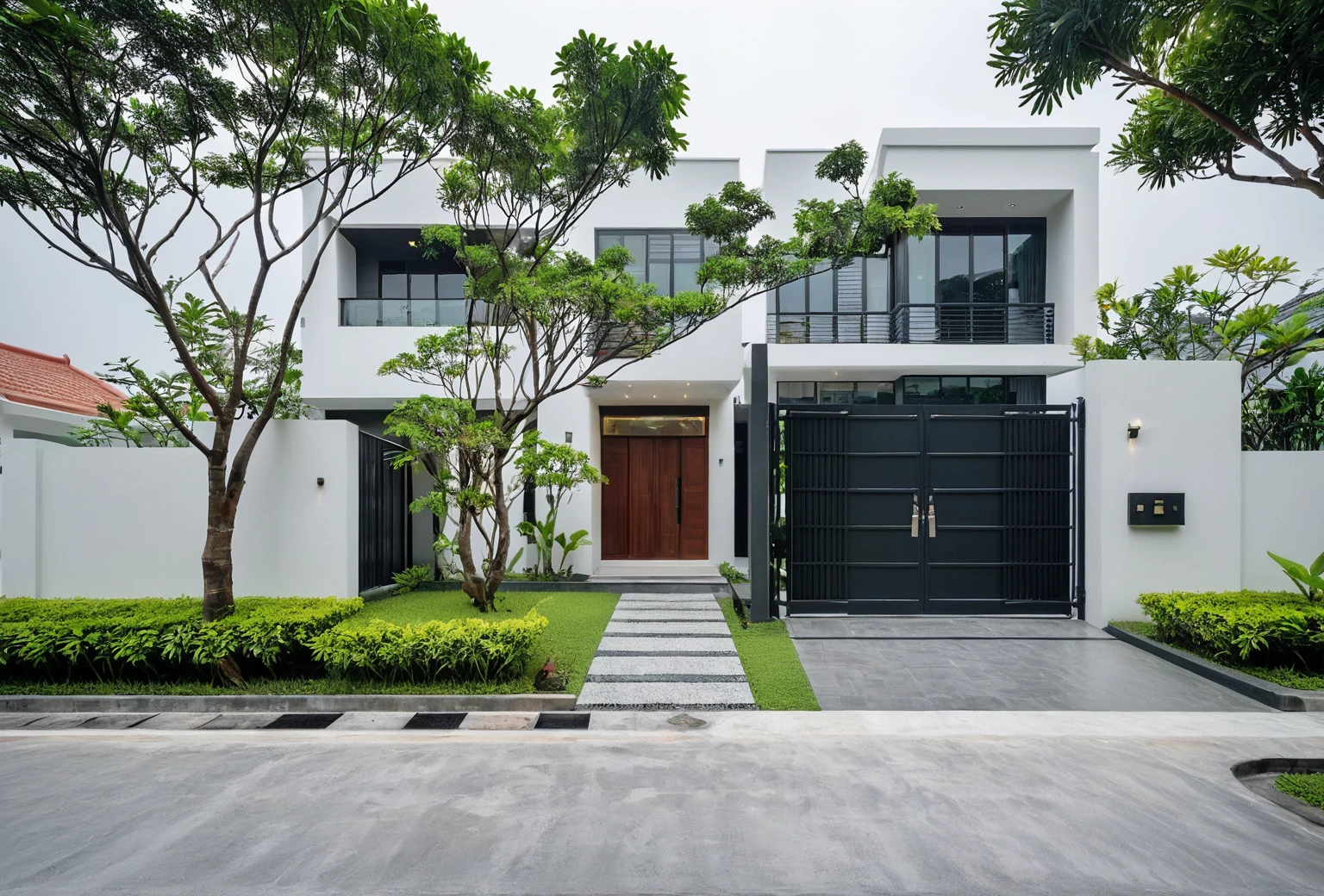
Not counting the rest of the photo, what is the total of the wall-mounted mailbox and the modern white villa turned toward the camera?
2

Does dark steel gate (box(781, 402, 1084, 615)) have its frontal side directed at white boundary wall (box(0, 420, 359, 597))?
no

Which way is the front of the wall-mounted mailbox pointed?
toward the camera

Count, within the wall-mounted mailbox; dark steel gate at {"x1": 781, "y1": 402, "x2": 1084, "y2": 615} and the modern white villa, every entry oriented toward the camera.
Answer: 3

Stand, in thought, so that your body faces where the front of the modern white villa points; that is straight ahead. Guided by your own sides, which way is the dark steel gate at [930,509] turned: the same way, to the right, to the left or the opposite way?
the same way

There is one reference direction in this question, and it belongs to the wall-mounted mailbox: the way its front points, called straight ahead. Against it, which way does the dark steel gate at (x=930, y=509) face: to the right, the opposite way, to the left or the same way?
the same way

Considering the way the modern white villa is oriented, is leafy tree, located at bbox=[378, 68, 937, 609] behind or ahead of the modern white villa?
ahead

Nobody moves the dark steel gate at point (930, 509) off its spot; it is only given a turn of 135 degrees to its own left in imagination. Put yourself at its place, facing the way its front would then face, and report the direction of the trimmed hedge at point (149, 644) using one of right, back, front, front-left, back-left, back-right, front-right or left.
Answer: back

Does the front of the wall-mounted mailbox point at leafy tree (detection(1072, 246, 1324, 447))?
no

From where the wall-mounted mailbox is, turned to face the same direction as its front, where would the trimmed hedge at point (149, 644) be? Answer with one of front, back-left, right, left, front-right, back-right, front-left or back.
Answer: front-right

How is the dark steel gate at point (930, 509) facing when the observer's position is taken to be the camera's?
facing the viewer

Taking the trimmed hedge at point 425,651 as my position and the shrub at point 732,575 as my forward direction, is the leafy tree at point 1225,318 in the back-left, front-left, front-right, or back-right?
front-right
